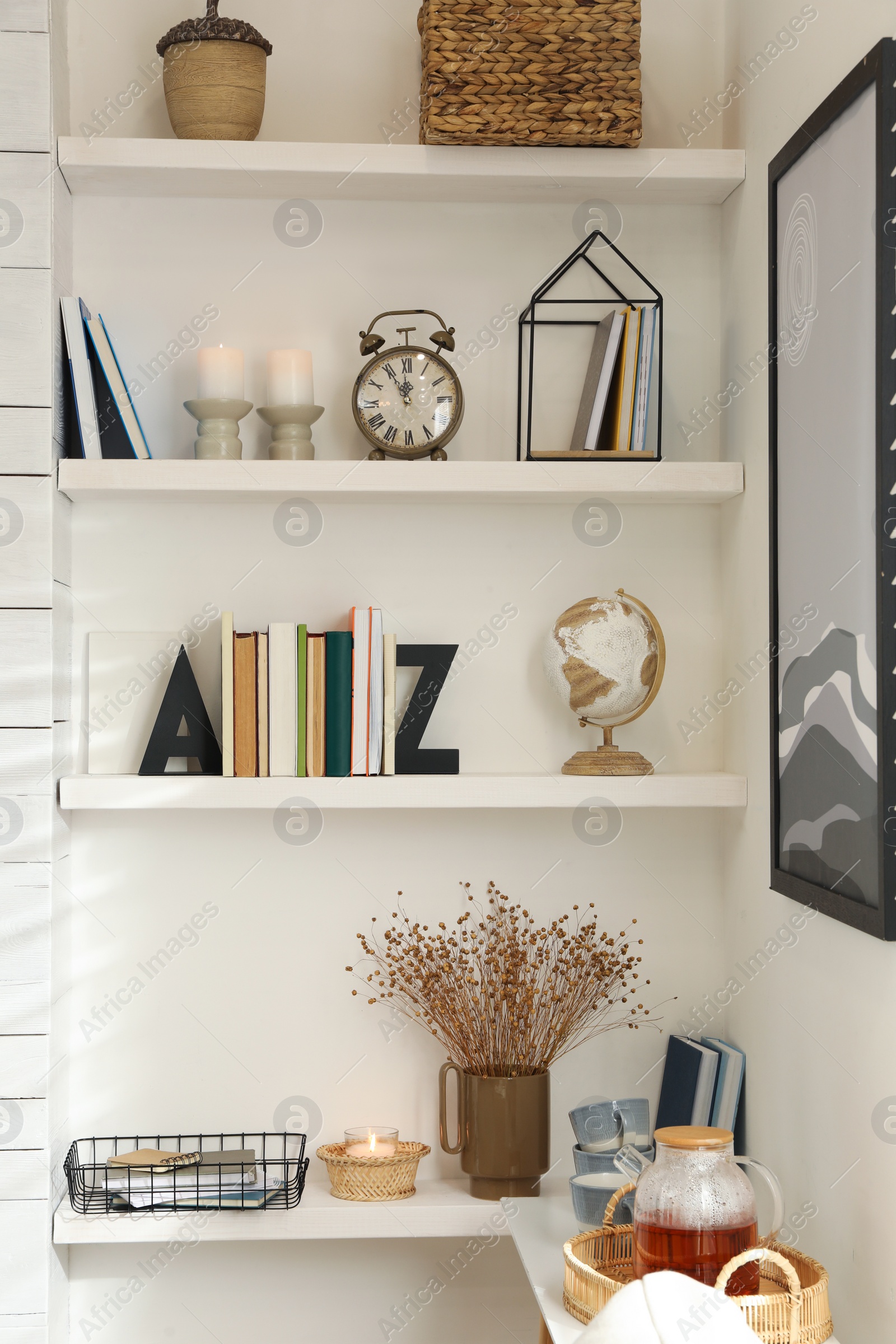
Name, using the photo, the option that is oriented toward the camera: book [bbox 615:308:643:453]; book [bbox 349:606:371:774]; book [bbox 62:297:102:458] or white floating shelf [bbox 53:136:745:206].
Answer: the white floating shelf

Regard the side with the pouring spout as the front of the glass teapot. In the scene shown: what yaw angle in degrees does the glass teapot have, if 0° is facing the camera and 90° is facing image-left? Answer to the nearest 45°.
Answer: approximately 90°

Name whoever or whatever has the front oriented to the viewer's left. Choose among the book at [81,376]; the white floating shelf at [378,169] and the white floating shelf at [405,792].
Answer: the book
